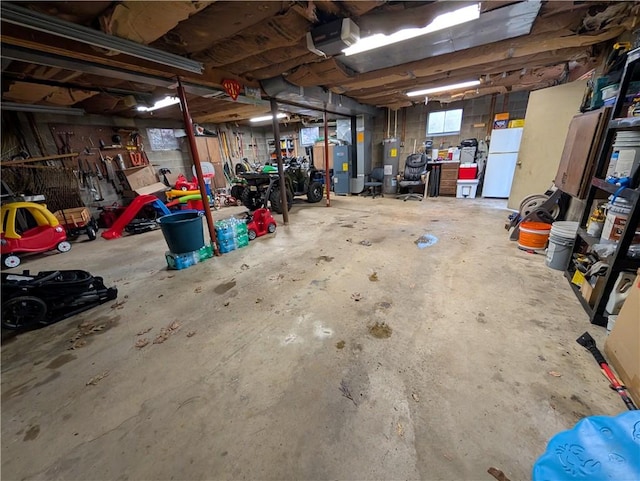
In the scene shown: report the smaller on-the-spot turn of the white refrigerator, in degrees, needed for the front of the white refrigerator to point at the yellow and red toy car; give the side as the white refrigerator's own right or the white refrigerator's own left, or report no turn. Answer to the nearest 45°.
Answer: approximately 45° to the white refrigerator's own right

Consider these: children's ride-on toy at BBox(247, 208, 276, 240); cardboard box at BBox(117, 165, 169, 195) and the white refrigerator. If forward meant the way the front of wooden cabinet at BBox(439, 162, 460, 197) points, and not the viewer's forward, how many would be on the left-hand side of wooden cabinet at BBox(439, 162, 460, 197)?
1

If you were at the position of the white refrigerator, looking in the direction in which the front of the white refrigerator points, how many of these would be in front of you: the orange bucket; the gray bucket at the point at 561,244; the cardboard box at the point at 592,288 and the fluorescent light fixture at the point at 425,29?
4

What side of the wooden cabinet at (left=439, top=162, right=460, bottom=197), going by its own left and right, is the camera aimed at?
front

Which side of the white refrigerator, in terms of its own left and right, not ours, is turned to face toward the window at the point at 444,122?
right

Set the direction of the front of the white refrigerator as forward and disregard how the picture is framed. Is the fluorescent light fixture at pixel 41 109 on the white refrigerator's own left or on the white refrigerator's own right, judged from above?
on the white refrigerator's own right

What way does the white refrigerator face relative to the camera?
toward the camera

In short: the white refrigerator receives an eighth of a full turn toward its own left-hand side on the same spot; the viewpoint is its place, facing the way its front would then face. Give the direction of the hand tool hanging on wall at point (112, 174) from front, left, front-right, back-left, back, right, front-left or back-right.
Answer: right

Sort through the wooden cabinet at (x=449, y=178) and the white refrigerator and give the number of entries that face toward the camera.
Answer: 2

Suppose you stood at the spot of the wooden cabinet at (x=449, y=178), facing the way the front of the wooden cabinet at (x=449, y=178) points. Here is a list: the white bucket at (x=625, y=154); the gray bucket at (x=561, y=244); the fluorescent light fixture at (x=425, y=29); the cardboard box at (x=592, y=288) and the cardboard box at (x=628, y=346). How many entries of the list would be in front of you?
5

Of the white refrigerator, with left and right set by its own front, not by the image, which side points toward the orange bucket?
front

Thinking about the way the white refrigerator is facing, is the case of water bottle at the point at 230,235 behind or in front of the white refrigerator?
in front

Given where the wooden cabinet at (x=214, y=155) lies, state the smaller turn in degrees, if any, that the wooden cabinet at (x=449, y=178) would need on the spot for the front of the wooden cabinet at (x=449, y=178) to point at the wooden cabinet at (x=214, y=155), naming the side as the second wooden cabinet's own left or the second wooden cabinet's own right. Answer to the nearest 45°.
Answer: approximately 90° to the second wooden cabinet's own right

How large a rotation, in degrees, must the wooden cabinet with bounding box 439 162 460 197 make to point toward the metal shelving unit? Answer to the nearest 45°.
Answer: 0° — it already faces it

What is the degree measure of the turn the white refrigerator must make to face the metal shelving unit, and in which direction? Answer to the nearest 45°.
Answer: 0° — it already faces it

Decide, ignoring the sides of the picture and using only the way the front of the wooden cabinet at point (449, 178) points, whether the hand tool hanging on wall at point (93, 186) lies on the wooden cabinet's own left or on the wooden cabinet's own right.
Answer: on the wooden cabinet's own right
